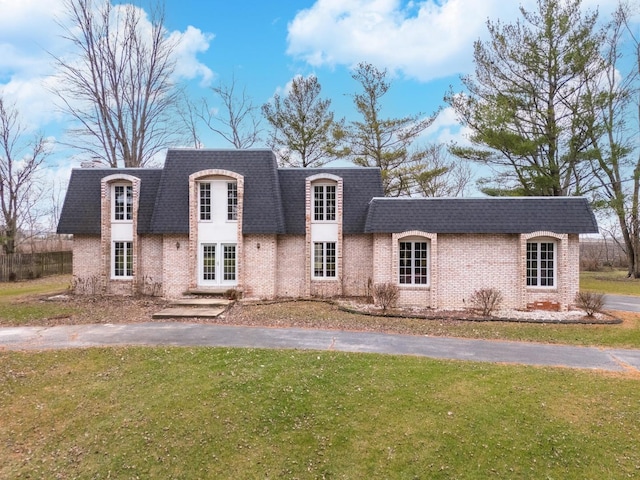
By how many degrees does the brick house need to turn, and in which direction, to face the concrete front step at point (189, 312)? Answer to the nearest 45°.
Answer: approximately 45° to its right

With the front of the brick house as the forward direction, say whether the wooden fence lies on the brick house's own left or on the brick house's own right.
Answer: on the brick house's own right

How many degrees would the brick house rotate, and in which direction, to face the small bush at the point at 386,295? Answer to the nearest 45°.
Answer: approximately 45° to its left

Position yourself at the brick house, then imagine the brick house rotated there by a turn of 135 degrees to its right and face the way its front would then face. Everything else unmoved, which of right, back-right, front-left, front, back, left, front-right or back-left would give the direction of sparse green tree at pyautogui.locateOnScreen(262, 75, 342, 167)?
front-right

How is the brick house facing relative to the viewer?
toward the camera

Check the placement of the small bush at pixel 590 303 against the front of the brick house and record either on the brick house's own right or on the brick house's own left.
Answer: on the brick house's own left

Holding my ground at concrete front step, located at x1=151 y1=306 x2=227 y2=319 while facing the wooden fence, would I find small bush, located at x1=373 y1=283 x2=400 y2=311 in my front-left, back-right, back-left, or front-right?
back-right
